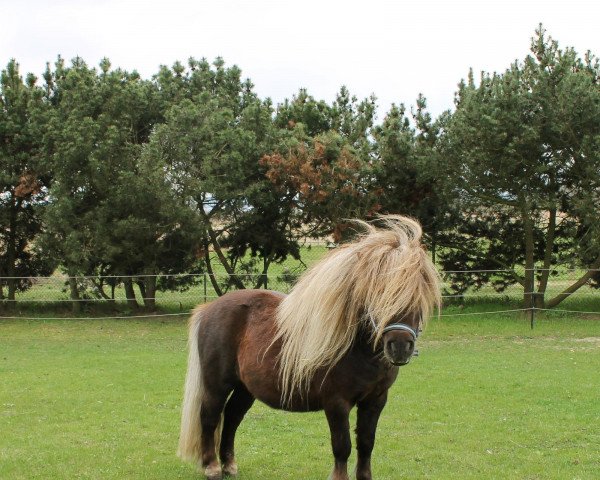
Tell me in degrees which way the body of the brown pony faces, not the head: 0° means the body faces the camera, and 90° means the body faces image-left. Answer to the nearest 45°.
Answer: approximately 315°

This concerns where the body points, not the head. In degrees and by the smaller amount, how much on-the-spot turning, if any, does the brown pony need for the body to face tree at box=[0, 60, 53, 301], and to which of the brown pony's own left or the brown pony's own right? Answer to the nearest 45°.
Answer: approximately 180°

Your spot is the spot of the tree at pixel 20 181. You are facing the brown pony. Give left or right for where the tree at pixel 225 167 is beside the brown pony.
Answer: left

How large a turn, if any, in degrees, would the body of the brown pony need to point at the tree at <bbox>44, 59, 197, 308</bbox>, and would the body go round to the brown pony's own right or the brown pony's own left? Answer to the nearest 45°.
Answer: approximately 180°

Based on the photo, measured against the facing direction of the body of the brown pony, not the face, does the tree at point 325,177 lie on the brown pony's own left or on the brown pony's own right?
on the brown pony's own left

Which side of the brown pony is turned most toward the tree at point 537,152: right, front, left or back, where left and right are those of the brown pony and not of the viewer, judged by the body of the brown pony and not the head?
left
